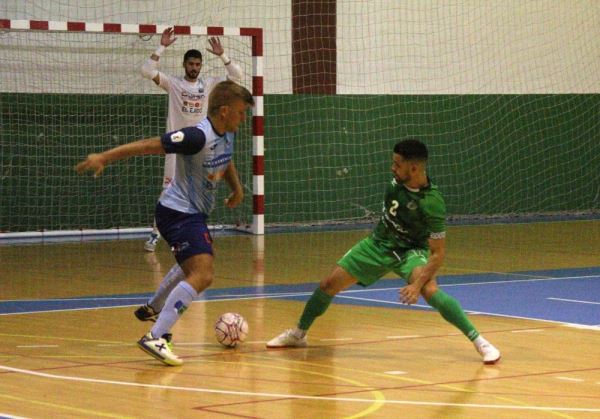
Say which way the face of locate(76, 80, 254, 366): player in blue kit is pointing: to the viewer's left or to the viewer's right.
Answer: to the viewer's right

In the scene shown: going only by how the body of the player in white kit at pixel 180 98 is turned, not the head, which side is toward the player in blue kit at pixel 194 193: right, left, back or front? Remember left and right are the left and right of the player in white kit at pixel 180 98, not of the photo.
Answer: front

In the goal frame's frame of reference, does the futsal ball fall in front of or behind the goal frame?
in front

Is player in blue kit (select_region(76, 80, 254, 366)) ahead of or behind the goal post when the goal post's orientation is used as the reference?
ahead

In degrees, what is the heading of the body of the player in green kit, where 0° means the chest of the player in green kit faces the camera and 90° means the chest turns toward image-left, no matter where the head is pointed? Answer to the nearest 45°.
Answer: approximately 45°

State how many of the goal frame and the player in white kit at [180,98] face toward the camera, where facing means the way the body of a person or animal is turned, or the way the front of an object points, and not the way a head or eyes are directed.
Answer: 2

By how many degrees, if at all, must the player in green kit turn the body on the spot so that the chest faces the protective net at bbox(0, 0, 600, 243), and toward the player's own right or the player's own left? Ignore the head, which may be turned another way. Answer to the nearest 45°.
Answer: approximately 135° to the player's own right

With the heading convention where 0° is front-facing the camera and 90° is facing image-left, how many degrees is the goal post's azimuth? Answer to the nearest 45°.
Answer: approximately 0°

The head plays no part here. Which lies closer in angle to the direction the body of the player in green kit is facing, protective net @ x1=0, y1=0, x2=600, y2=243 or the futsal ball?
the futsal ball

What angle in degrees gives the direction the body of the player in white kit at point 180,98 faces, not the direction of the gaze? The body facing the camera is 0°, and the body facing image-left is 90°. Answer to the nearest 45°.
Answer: approximately 0°

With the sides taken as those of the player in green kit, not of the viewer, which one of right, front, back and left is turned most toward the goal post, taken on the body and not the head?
right

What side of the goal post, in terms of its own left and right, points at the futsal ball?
front

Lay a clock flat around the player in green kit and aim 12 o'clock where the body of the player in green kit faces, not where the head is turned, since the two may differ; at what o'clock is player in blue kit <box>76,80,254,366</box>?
The player in blue kit is roughly at 1 o'clock from the player in green kit.
